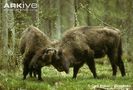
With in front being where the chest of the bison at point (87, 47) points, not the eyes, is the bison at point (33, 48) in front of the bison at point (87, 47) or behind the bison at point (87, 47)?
in front

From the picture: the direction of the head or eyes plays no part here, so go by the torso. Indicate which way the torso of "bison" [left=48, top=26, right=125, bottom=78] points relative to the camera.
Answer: to the viewer's left
